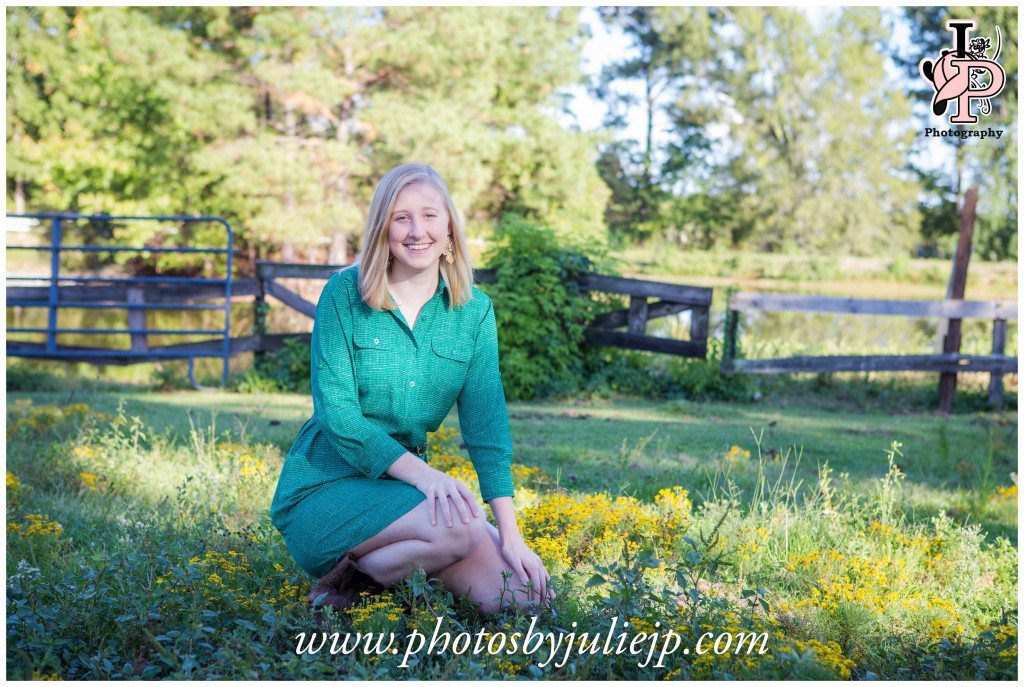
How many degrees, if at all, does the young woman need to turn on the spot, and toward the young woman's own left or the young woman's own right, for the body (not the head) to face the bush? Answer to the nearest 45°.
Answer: approximately 135° to the young woman's own left
